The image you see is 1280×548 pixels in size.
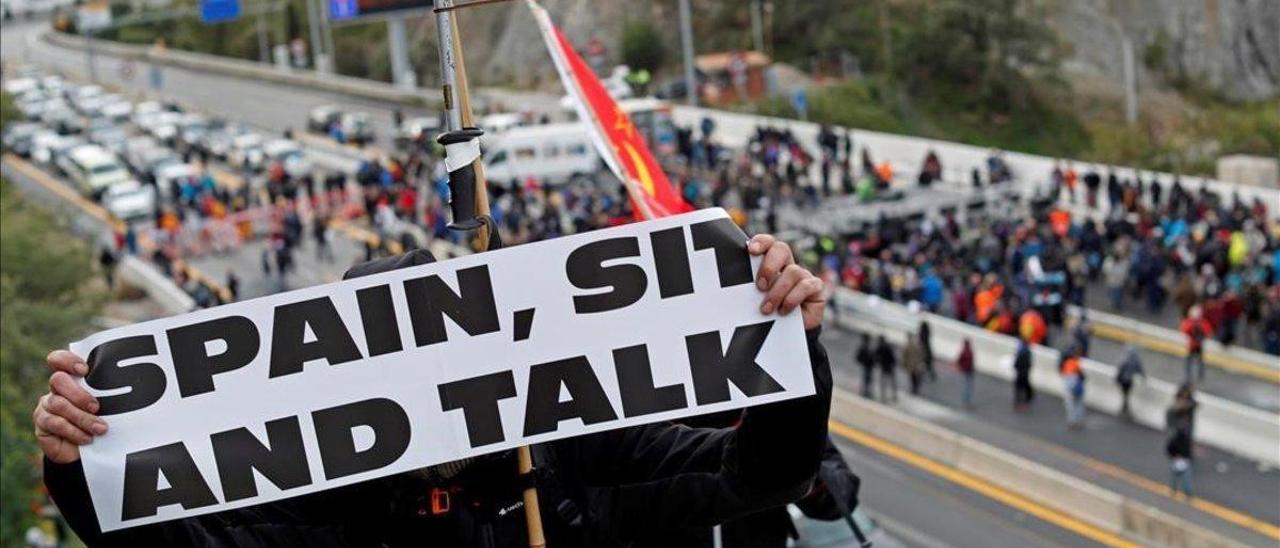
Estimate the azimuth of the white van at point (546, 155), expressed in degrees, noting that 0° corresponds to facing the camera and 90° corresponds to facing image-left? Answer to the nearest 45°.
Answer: approximately 90°

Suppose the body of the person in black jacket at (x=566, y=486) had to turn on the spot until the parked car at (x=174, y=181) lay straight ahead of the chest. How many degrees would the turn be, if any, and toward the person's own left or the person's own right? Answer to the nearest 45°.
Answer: approximately 180°

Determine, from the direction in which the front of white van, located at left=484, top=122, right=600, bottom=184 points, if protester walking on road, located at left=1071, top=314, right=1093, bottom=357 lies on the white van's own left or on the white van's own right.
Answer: on the white van's own left

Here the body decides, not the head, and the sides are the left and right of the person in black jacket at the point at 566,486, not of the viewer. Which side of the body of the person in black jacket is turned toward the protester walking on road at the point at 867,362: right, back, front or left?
back

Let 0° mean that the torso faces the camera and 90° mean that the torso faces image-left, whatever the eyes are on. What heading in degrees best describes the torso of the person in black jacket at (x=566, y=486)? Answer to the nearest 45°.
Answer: approximately 0°

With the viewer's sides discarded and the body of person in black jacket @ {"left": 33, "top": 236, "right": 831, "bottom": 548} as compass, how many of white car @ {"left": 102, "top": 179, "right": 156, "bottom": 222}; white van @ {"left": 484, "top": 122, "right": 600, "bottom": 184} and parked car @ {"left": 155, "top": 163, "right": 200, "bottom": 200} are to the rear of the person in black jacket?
3

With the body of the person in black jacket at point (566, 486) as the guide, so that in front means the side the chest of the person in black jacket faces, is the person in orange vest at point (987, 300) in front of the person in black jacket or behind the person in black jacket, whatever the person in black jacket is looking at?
behind

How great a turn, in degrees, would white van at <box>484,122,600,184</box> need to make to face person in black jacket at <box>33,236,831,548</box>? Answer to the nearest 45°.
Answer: approximately 90° to its left

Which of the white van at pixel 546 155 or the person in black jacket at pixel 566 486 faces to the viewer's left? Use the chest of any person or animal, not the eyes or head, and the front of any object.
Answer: the white van

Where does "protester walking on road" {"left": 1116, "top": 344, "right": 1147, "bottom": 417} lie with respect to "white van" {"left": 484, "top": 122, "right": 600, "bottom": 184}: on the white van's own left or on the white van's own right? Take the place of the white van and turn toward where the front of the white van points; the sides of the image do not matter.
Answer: on the white van's own left

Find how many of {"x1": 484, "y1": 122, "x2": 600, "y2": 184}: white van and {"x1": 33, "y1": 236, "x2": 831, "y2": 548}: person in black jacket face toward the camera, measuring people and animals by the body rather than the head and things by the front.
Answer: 1

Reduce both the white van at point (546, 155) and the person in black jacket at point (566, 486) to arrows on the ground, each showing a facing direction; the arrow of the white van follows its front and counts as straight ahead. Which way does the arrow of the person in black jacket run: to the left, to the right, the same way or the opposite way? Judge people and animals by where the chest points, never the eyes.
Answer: to the left
